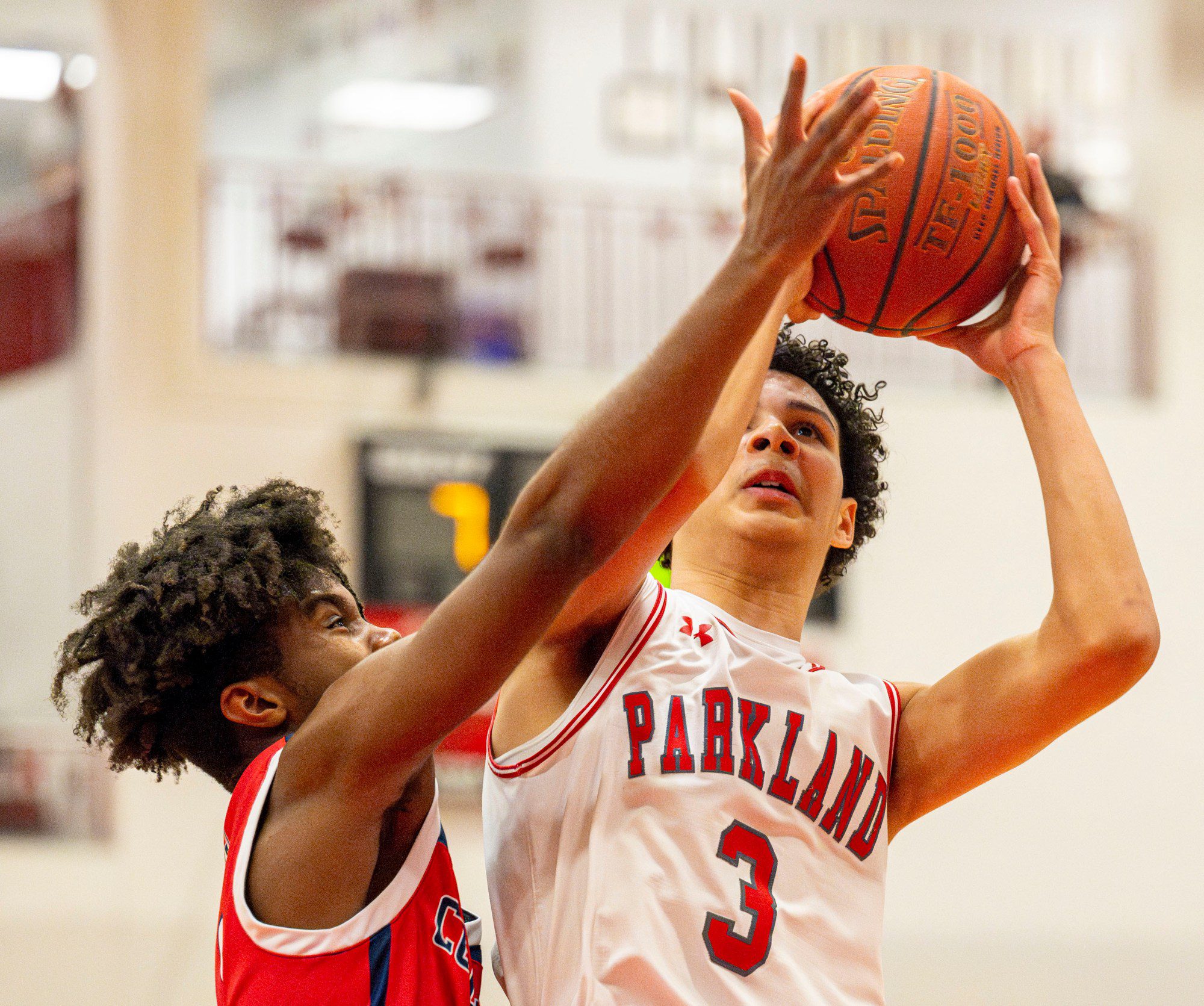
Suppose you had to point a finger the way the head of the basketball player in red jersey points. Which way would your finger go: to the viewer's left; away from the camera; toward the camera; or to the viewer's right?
to the viewer's right

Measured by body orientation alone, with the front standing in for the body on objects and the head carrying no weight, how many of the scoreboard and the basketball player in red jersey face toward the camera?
1

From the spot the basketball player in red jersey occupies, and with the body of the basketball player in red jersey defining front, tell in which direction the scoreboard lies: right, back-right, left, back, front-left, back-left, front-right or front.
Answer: left

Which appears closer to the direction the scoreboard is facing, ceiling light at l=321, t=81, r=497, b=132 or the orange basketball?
the orange basketball

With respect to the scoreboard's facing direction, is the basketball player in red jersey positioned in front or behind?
in front

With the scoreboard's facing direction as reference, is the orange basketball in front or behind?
in front

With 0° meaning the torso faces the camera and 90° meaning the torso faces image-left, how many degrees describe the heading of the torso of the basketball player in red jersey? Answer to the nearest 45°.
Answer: approximately 270°

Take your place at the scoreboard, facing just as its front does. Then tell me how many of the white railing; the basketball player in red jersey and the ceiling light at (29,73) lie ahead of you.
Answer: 1

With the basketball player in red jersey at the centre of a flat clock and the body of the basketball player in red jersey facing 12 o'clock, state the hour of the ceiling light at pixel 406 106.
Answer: The ceiling light is roughly at 9 o'clock from the basketball player in red jersey.

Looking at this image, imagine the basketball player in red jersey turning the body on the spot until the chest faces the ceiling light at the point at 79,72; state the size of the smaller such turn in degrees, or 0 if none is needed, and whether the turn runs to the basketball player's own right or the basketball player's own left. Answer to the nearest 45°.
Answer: approximately 90° to the basketball player's own left

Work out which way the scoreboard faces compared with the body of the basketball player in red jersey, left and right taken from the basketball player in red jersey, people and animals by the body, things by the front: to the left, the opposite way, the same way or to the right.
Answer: to the right
